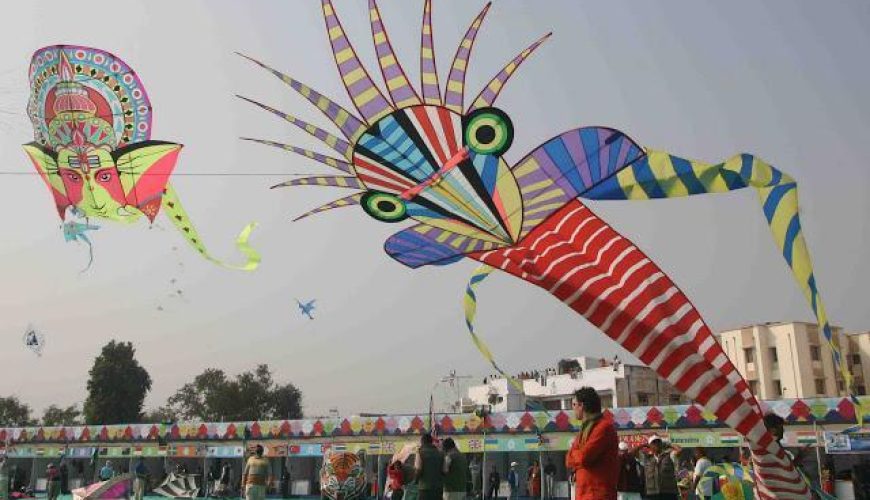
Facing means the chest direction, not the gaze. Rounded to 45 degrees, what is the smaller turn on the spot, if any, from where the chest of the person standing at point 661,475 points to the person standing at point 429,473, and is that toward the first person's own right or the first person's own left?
approximately 45° to the first person's own right

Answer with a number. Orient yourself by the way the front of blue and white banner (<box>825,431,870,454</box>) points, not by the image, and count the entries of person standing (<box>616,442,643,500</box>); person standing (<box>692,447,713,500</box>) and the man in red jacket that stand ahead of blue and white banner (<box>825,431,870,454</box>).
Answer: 3

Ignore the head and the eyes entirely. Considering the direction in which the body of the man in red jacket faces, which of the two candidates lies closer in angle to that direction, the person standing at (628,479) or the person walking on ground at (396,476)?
the person walking on ground

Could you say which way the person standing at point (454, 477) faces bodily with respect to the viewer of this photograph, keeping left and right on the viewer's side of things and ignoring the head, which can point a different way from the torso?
facing away from the viewer

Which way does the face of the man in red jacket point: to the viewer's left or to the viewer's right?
to the viewer's left

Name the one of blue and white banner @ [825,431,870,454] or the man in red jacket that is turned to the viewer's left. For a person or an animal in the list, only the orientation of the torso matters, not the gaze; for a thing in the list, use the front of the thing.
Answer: the man in red jacket
